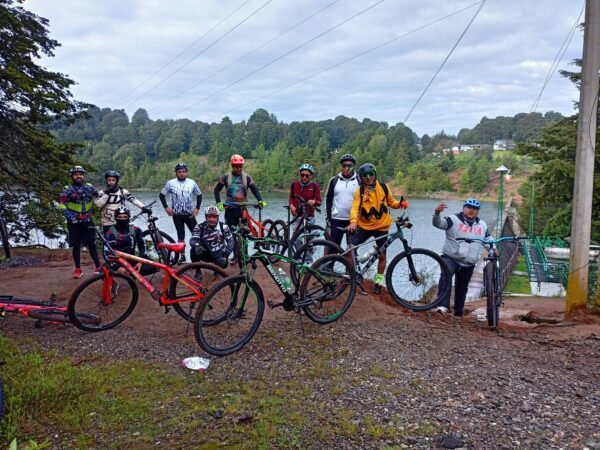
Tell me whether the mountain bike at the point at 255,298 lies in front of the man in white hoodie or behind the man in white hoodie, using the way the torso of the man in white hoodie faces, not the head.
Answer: in front

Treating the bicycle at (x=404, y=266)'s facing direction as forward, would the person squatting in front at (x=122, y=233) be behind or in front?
behind

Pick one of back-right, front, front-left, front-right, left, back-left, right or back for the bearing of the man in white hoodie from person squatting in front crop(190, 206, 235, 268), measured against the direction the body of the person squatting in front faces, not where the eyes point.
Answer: left

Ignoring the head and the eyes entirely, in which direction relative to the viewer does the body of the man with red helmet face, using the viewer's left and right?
facing the viewer

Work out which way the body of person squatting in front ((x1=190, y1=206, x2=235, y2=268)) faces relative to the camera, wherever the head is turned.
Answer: toward the camera

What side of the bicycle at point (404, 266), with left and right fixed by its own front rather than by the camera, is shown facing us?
right

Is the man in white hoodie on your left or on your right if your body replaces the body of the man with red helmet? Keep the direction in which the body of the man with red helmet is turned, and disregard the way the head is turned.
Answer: on your left

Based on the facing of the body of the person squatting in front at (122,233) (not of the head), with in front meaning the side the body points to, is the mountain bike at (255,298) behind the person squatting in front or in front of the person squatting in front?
in front

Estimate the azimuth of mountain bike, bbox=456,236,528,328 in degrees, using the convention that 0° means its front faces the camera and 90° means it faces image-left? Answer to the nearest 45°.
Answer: approximately 0°

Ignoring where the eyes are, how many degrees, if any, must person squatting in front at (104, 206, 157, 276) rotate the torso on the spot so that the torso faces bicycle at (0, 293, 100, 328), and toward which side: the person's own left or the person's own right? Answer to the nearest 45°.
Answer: approximately 45° to the person's own right

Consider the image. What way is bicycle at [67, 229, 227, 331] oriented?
to the viewer's left

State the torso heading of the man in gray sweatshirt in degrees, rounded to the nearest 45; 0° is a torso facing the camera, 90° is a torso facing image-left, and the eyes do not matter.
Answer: approximately 0°

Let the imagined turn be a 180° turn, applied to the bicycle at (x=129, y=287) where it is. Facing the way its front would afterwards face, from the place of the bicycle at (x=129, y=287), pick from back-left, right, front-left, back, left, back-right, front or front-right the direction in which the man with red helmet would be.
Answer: front-left

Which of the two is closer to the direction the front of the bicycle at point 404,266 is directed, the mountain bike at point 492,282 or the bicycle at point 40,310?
the mountain bike

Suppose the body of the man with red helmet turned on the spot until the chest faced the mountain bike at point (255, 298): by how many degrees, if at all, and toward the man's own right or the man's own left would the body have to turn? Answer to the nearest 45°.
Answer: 0° — they already face it

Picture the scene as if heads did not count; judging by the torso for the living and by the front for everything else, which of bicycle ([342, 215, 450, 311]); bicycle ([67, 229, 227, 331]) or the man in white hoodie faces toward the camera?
the man in white hoodie
